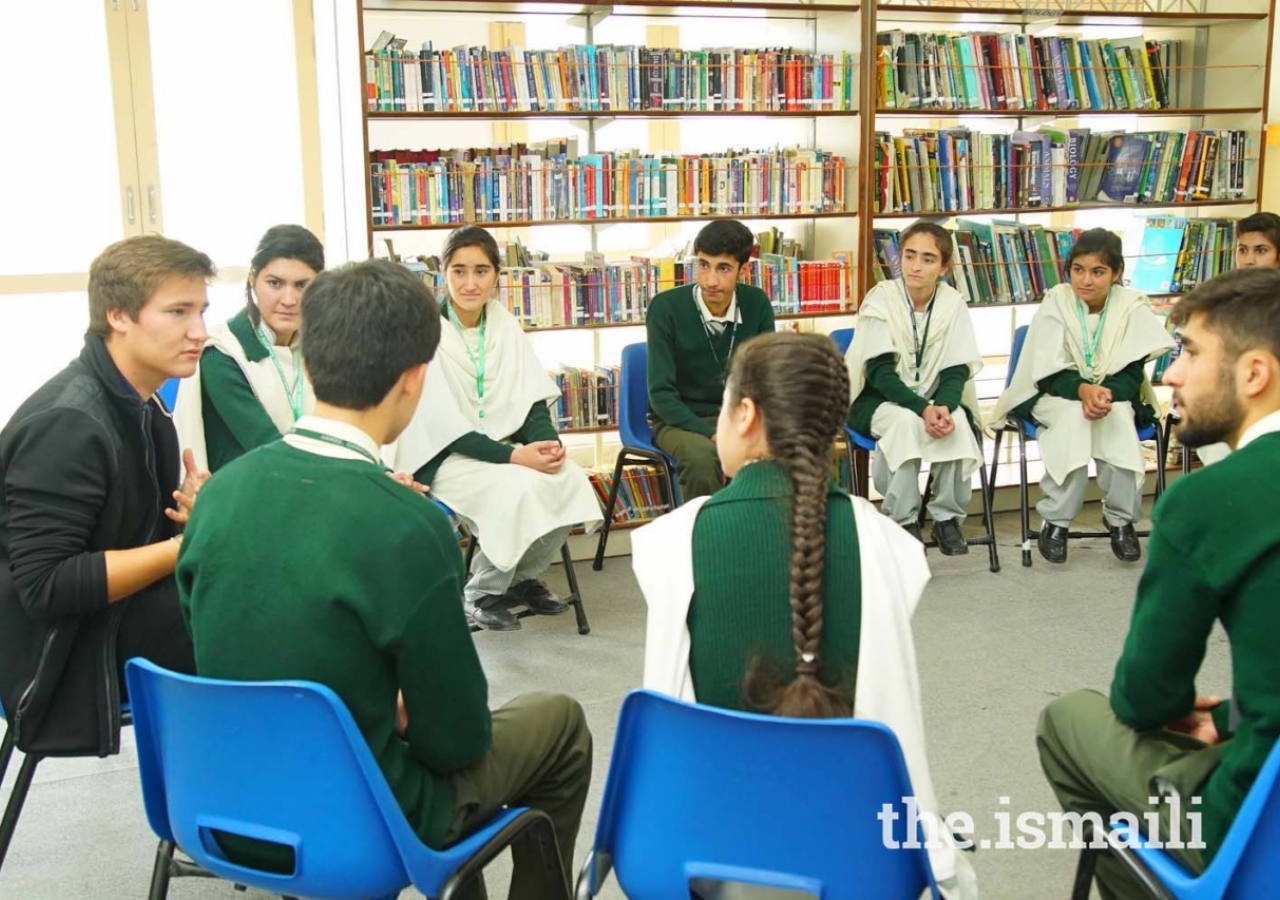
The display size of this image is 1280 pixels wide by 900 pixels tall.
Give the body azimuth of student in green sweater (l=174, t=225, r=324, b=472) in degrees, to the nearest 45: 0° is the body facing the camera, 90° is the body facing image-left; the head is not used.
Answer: approximately 315°

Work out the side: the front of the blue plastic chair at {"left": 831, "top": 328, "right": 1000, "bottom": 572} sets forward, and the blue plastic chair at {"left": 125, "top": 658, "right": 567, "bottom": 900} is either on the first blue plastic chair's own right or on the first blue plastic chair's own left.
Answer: on the first blue plastic chair's own right

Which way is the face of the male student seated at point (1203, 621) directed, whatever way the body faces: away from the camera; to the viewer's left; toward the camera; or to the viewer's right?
to the viewer's left

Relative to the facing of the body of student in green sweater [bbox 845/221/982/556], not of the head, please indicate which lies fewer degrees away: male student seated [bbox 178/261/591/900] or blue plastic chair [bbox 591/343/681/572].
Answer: the male student seated

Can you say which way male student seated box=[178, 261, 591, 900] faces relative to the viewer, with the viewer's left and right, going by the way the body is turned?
facing away from the viewer and to the right of the viewer

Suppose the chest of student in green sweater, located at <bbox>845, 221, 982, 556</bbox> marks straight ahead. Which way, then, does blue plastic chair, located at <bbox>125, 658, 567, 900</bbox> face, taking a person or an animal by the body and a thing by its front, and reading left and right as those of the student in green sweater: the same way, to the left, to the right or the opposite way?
the opposite way

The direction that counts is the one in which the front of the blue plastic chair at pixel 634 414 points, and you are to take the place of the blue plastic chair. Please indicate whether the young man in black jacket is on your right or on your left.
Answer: on your right

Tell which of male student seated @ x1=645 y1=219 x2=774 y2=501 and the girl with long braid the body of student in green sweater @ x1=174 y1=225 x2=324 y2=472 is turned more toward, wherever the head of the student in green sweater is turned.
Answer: the girl with long braid

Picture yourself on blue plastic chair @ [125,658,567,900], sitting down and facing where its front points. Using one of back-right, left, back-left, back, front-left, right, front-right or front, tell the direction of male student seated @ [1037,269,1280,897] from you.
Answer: front-right

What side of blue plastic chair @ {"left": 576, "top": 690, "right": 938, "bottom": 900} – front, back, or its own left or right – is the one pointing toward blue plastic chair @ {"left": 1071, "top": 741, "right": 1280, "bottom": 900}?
right
